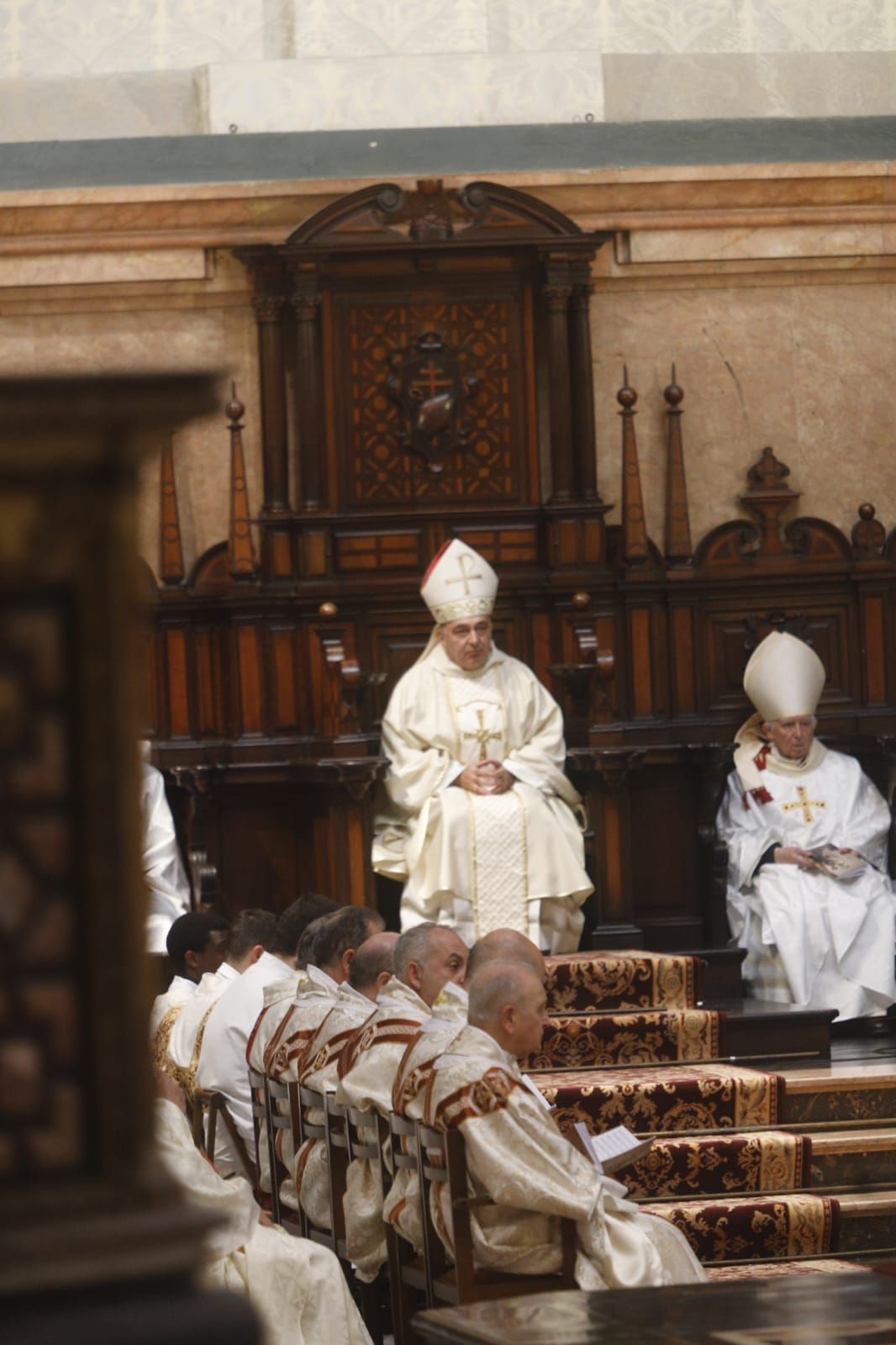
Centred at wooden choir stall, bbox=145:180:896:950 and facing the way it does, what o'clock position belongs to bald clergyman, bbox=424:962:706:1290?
The bald clergyman is roughly at 12 o'clock from the wooden choir stall.

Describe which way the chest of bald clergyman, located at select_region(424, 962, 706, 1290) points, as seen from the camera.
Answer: to the viewer's right

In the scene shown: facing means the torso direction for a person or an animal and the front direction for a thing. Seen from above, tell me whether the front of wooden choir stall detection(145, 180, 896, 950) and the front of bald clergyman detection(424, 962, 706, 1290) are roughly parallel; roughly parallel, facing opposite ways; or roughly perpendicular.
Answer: roughly perpendicular

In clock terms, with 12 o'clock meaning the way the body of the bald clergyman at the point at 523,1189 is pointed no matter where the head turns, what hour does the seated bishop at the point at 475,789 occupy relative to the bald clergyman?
The seated bishop is roughly at 9 o'clock from the bald clergyman.

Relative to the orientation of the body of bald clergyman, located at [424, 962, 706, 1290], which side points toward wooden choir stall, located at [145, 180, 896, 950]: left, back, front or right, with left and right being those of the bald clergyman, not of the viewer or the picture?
left

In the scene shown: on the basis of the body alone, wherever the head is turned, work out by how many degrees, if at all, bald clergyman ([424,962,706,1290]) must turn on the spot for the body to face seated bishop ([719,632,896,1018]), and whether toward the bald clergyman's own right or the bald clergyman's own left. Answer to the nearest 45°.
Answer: approximately 90° to the bald clergyman's own left
